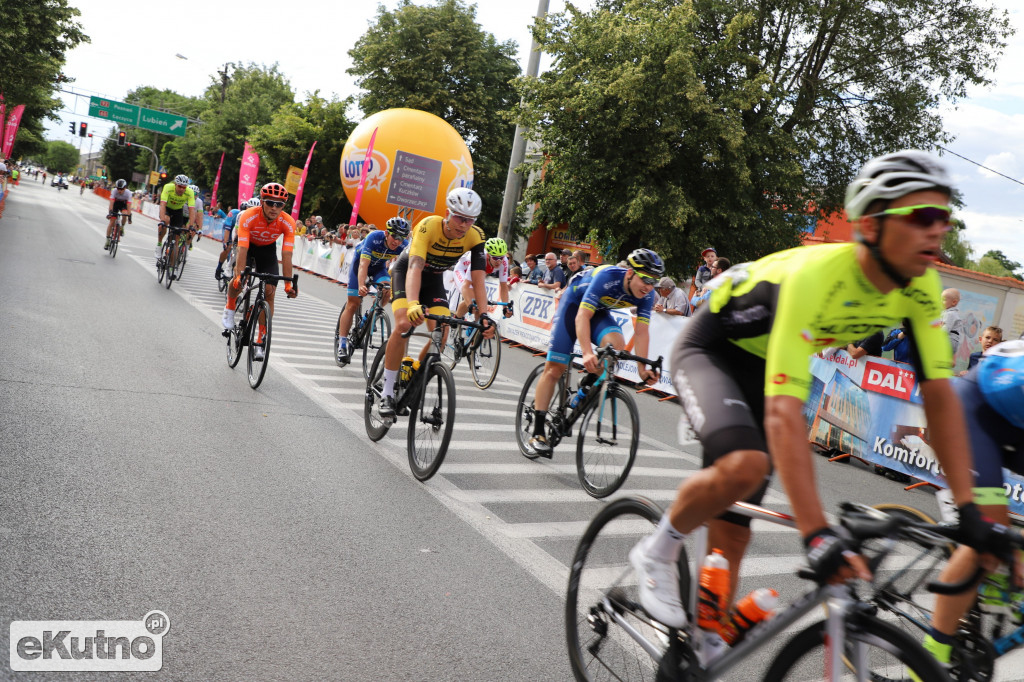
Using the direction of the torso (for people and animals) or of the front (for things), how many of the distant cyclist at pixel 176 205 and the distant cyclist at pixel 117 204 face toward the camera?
2

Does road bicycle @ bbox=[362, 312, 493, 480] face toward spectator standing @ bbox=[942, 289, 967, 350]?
no

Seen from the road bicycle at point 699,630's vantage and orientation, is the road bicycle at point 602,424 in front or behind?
behind

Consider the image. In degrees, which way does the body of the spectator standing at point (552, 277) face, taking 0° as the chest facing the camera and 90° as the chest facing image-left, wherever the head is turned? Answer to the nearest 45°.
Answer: approximately 45°

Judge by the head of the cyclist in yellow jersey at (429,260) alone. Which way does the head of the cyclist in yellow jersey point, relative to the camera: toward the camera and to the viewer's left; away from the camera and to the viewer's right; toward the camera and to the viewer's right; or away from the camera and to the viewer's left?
toward the camera and to the viewer's right

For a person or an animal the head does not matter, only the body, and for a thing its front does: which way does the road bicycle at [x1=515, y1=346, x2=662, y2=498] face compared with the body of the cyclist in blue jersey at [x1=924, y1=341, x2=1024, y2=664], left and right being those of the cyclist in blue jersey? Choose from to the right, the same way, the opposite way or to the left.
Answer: the same way

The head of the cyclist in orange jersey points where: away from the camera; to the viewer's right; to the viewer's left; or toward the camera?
toward the camera

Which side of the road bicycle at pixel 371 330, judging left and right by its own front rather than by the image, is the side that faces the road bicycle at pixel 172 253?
back

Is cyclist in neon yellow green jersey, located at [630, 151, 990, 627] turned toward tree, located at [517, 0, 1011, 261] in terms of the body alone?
no

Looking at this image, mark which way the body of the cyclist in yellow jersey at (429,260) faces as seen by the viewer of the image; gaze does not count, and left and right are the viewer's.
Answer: facing the viewer and to the right of the viewer

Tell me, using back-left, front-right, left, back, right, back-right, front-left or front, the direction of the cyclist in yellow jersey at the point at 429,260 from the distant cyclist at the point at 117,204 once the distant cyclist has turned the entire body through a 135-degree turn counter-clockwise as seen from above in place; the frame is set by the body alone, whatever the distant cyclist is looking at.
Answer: back-right

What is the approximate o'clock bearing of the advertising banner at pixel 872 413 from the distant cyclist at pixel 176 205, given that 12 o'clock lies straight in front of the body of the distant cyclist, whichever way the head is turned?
The advertising banner is roughly at 11 o'clock from the distant cyclist.

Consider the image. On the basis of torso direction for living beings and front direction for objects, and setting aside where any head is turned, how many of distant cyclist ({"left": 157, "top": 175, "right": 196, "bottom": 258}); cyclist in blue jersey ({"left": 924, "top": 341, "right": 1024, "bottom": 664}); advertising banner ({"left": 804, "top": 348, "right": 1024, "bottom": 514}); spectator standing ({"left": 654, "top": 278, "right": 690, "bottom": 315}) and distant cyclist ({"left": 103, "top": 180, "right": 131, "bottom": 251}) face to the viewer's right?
1

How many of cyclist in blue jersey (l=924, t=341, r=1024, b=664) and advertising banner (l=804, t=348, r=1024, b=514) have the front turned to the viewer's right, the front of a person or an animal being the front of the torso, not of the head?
1

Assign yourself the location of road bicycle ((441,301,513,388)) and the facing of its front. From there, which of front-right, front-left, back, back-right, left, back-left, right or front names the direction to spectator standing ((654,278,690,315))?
left

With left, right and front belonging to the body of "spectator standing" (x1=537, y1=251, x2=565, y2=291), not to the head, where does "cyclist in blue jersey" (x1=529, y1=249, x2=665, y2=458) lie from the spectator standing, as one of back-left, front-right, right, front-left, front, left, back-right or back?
front-left

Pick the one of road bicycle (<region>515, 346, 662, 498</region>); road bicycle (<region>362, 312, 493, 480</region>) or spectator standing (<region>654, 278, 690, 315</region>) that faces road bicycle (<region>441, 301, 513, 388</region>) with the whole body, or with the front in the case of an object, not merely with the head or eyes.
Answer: the spectator standing

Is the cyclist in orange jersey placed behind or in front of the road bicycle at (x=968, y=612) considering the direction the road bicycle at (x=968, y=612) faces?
behind

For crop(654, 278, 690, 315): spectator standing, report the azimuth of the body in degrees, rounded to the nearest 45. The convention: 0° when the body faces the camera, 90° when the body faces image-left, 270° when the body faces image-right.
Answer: approximately 45°

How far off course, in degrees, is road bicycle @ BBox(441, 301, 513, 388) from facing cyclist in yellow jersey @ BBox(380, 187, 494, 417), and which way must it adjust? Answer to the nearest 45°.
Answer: approximately 45° to its right

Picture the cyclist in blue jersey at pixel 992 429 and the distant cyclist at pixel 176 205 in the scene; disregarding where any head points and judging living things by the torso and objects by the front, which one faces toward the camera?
the distant cyclist

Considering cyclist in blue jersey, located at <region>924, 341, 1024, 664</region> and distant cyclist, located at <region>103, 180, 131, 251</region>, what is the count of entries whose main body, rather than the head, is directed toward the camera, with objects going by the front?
1

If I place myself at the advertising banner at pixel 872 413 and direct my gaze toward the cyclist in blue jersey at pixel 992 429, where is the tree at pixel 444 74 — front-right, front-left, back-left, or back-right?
back-right

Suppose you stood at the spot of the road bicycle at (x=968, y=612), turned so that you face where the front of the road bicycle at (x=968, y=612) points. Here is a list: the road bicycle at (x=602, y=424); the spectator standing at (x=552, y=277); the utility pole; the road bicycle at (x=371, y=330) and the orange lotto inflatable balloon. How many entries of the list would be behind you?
5
